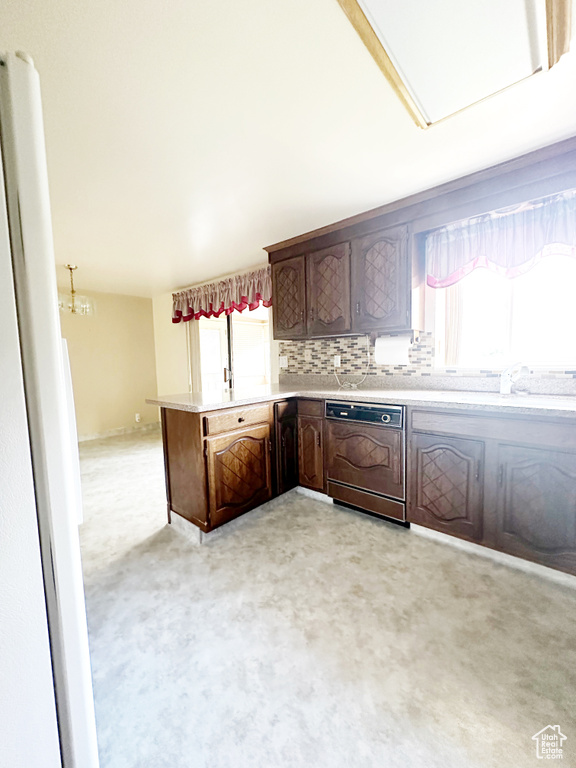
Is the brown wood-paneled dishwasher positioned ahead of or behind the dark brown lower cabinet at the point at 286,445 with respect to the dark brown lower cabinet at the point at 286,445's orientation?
ahead

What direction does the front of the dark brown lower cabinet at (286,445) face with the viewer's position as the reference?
facing the viewer and to the right of the viewer

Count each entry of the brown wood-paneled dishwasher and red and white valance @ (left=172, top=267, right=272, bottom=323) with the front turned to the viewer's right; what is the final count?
0

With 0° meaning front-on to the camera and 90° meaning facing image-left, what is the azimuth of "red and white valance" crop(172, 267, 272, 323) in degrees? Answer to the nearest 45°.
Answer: approximately 45°

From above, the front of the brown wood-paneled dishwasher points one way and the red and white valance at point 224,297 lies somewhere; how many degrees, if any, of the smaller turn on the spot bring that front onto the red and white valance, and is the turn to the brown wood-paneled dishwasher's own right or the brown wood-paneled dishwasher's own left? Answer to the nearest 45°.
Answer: approximately 90° to the brown wood-paneled dishwasher's own right

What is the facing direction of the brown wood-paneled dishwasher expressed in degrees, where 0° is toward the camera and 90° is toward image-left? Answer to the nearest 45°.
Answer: approximately 45°
